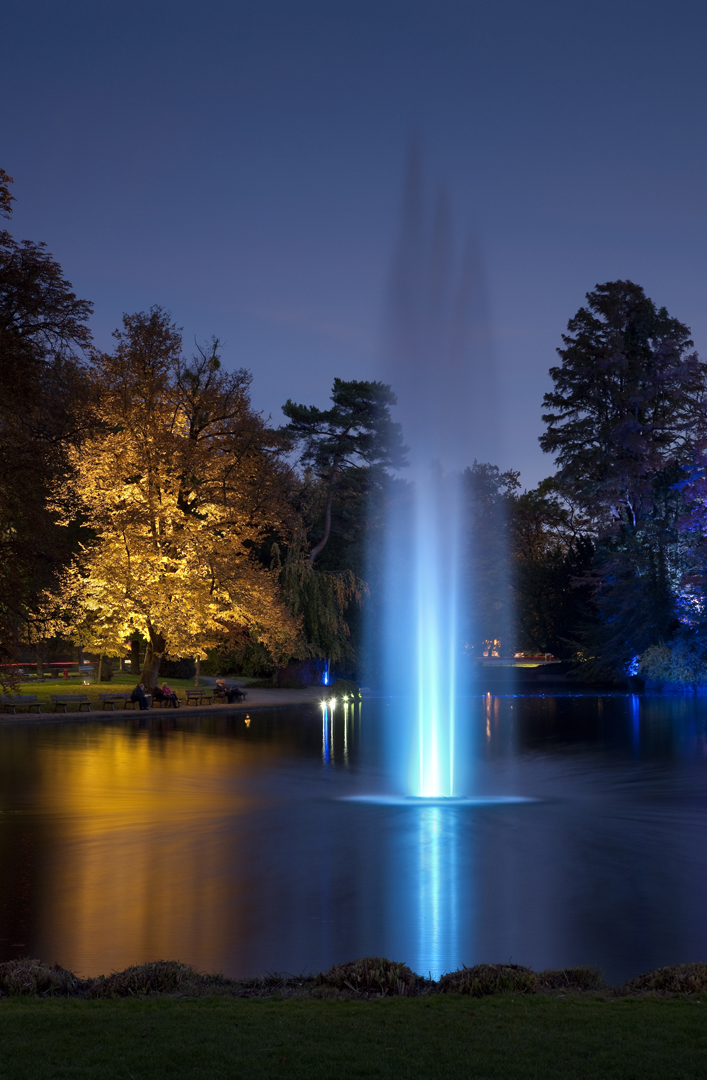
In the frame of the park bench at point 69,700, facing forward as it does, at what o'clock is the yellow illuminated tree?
The yellow illuminated tree is roughly at 7 o'clock from the park bench.

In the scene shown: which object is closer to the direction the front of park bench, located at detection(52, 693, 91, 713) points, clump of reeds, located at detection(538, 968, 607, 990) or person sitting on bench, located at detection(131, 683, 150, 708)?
the clump of reeds

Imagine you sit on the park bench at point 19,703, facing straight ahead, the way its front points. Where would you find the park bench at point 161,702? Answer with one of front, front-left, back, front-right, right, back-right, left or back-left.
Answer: back-left

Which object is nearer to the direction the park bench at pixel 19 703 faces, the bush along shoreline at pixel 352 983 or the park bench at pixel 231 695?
the bush along shoreline

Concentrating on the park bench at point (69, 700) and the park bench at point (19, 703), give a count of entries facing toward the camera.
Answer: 2

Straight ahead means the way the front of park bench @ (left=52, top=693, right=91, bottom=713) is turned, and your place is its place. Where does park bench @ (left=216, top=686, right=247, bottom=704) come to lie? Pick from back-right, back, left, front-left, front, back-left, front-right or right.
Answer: back-left

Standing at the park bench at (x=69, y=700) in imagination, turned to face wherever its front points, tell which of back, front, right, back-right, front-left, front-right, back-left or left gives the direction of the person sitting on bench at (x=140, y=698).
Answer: back-left

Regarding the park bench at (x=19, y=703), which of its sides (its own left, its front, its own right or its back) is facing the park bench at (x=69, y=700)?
left

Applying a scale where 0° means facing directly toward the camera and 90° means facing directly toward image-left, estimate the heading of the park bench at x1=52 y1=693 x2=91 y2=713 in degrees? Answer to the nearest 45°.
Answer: approximately 0°
